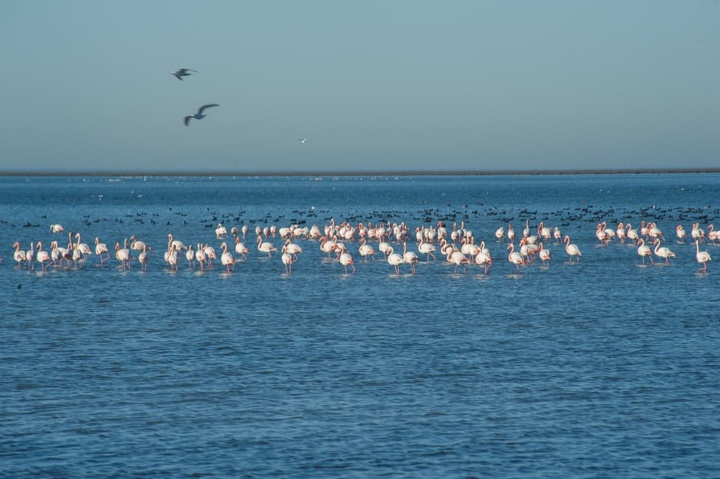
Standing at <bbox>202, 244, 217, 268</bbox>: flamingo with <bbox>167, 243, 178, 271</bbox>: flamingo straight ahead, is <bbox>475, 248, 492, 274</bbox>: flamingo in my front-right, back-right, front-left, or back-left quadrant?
back-left

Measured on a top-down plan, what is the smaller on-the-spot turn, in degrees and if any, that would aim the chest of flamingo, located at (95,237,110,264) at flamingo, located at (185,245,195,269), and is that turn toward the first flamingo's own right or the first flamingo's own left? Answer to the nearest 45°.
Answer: approximately 135° to the first flamingo's own left

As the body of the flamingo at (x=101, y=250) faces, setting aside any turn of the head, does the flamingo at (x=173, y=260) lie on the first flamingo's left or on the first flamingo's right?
on the first flamingo's left

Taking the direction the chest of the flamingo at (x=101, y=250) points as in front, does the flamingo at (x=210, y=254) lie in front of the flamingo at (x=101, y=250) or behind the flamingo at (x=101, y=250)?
behind

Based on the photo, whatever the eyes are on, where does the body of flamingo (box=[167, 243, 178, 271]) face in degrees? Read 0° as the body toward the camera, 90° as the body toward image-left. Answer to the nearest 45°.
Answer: approximately 45°

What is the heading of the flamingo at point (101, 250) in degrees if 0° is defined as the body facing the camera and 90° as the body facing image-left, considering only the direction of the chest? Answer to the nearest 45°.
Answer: approximately 90°
